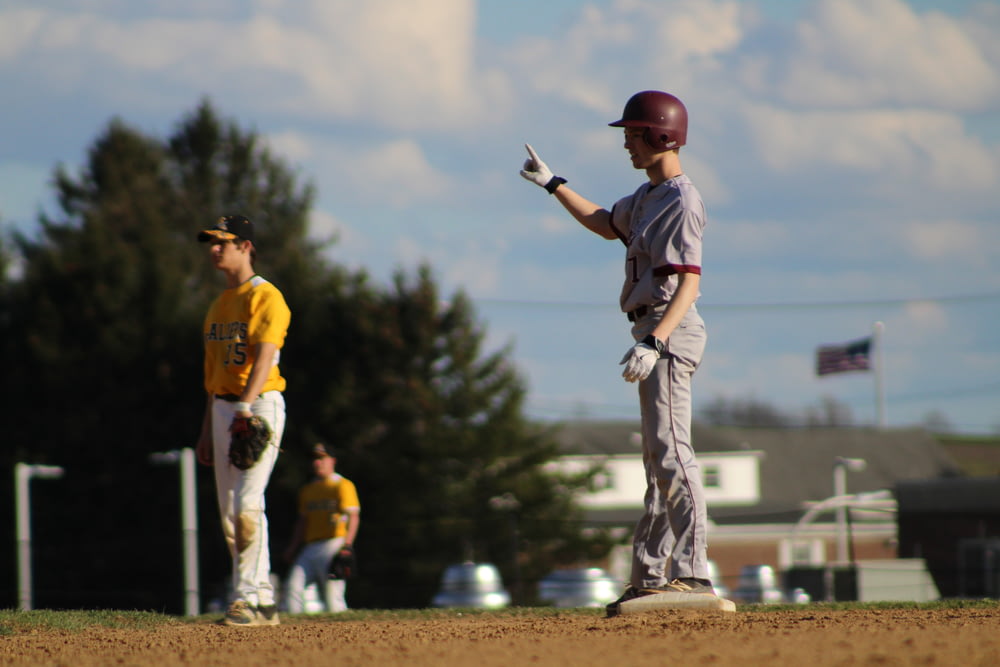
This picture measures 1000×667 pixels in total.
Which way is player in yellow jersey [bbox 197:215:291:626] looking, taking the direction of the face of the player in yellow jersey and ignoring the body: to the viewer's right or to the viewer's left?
to the viewer's left

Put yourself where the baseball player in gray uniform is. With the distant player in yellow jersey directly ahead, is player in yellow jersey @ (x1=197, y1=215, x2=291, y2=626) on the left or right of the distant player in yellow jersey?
left

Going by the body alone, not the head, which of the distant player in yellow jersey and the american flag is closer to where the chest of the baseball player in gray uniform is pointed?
the distant player in yellow jersey

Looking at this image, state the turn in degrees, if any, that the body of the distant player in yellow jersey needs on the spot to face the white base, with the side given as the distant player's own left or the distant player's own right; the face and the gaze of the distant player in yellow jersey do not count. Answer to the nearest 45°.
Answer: approximately 45° to the distant player's own left

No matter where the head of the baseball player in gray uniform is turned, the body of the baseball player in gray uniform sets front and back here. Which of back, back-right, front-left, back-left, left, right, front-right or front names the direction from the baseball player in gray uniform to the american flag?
right

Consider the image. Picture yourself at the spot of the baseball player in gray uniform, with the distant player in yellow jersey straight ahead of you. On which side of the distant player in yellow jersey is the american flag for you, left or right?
right

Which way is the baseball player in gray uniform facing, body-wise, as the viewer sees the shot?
to the viewer's left

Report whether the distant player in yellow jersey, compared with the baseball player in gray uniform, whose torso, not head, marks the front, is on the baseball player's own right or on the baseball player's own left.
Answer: on the baseball player's own right

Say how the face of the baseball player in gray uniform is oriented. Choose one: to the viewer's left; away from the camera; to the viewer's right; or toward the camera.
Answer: to the viewer's left

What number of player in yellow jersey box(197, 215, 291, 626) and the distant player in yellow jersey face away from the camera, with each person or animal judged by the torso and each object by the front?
0
